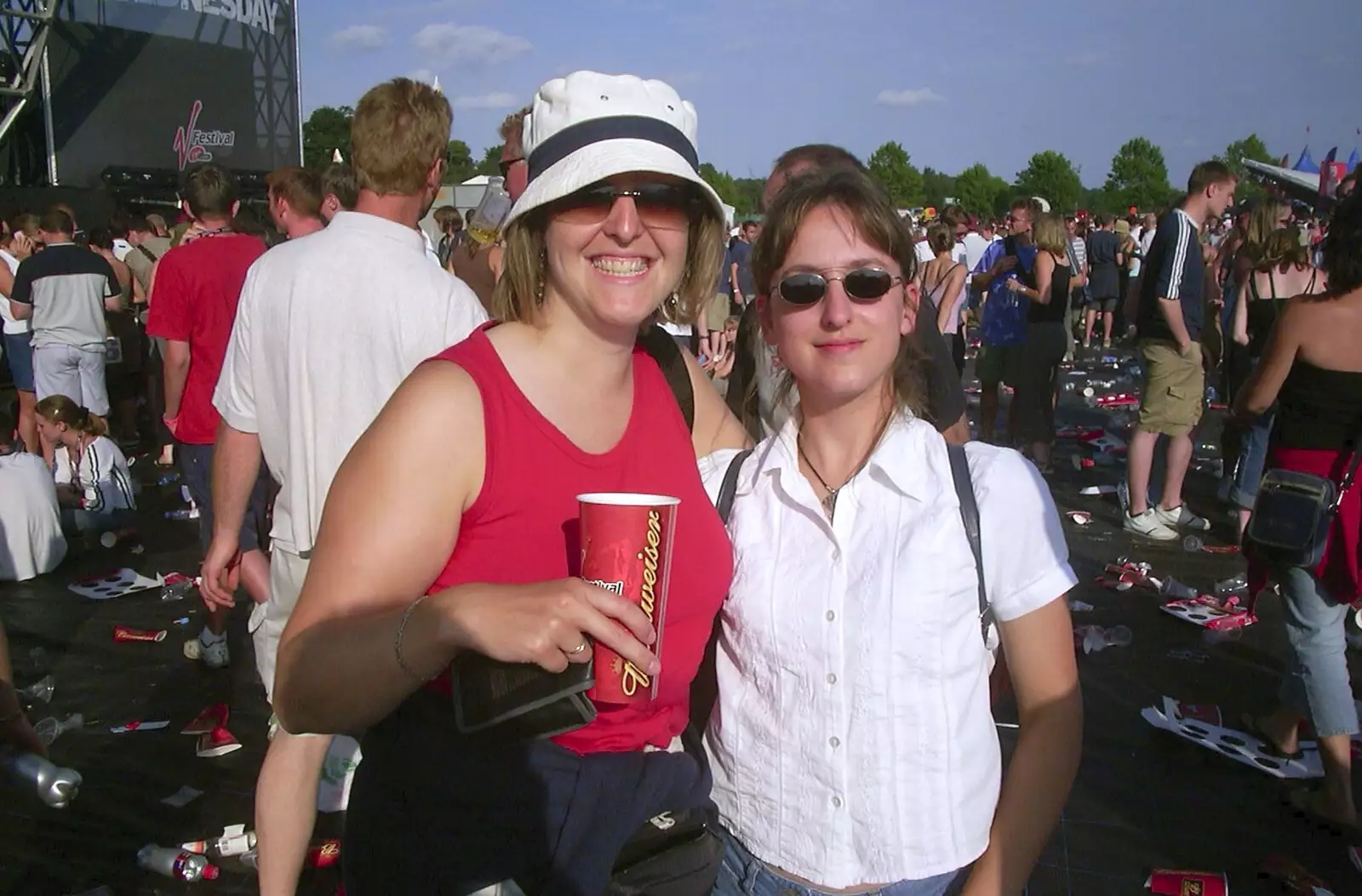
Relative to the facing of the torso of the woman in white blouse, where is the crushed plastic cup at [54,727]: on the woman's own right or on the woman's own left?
on the woman's own right

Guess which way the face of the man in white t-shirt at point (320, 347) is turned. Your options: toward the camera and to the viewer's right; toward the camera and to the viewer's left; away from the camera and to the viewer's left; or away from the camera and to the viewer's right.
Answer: away from the camera and to the viewer's right

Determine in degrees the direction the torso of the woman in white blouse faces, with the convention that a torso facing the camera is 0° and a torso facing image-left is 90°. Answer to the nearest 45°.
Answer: approximately 0°

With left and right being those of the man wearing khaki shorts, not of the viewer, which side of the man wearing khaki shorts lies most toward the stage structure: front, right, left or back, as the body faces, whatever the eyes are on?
back

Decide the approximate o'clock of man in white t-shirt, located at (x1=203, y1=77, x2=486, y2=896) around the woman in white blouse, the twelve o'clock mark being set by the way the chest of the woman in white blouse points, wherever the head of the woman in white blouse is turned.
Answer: The man in white t-shirt is roughly at 4 o'clock from the woman in white blouse.

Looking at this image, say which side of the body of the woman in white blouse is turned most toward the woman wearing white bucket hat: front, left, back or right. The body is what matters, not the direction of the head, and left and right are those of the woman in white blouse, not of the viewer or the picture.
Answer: right
